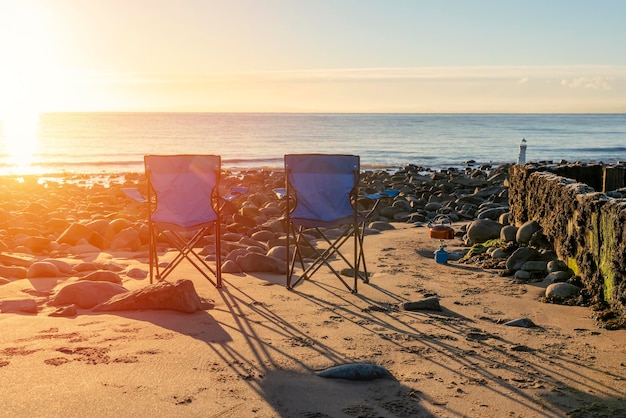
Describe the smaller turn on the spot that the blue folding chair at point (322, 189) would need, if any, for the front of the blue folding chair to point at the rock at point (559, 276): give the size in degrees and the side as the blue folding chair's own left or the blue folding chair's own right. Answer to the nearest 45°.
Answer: approximately 90° to the blue folding chair's own right

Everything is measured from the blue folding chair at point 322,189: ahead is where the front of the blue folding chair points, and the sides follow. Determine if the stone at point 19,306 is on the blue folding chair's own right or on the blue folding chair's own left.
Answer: on the blue folding chair's own left

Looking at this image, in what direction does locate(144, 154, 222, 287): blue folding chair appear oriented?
away from the camera

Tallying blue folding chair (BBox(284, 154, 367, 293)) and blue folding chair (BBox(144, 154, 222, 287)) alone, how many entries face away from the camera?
2

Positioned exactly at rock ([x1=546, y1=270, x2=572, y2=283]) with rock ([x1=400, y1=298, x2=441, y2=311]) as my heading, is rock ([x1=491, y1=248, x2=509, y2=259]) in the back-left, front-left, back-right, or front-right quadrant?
back-right

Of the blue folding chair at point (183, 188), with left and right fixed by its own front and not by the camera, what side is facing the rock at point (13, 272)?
left

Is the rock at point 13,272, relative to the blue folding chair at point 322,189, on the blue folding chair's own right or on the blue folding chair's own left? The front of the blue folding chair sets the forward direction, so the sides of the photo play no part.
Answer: on the blue folding chair's own left

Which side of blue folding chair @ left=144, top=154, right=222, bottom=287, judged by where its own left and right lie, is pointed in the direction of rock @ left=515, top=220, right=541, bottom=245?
right

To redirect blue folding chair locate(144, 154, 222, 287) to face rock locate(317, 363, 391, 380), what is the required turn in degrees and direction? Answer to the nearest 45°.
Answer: approximately 180°

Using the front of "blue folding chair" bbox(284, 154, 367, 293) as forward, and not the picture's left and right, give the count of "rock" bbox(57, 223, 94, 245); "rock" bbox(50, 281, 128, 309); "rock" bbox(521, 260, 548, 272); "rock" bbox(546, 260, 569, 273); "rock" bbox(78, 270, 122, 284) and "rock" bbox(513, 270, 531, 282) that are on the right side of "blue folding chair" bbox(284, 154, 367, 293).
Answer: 3

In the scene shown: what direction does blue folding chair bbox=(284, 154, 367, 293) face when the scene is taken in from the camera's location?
facing away from the viewer

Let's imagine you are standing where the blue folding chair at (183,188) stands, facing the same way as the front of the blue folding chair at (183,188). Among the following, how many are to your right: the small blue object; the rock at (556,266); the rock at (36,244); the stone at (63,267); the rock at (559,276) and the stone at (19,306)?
3
